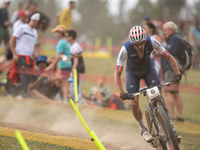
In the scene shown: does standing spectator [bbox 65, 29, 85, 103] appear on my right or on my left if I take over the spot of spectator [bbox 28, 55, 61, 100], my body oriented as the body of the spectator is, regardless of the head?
on my left

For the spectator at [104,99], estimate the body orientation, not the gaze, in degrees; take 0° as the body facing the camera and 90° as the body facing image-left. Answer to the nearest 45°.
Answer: approximately 45°

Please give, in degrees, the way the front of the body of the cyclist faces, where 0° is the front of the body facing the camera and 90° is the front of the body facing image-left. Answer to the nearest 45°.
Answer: approximately 0°

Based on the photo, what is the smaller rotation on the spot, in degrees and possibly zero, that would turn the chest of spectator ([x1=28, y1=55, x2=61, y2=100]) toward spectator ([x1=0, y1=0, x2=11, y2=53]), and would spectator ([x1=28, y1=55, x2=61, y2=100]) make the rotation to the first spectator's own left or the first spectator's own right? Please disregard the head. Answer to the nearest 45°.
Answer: approximately 135° to the first spectator's own right

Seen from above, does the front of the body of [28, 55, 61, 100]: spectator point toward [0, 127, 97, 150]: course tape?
yes
